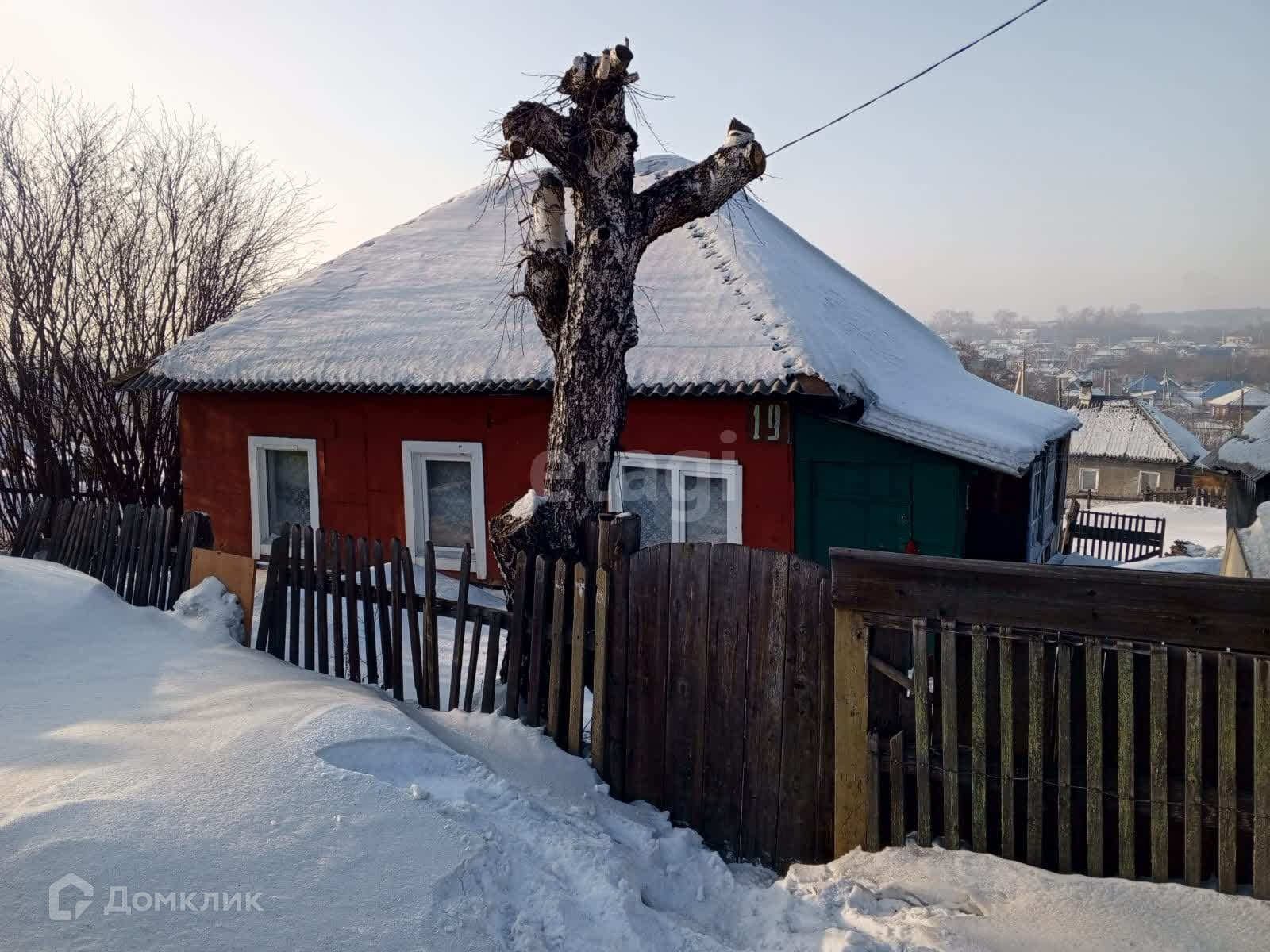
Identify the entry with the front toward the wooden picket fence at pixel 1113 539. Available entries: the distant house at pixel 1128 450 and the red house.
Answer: the distant house

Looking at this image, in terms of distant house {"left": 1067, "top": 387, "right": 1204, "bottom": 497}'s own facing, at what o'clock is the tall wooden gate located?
The tall wooden gate is roughly at 12 o'clock from the distant house.

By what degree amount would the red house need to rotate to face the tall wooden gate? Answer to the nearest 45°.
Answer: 0° — it already faces it

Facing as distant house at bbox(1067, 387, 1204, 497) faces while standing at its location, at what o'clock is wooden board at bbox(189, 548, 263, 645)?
The wooden board is roughly at 12 o'clock from the distant house.

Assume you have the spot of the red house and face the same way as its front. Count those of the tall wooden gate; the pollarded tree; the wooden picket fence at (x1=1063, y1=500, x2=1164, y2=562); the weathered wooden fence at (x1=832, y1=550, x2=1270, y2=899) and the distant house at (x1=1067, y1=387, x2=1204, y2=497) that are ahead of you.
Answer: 3

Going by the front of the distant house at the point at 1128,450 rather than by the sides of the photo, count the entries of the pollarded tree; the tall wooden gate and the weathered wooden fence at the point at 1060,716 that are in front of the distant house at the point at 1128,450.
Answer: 3

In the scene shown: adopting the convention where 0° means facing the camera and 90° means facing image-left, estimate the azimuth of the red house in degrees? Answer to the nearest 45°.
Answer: approximately 0°

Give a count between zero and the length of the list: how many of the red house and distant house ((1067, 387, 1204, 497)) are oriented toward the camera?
2
